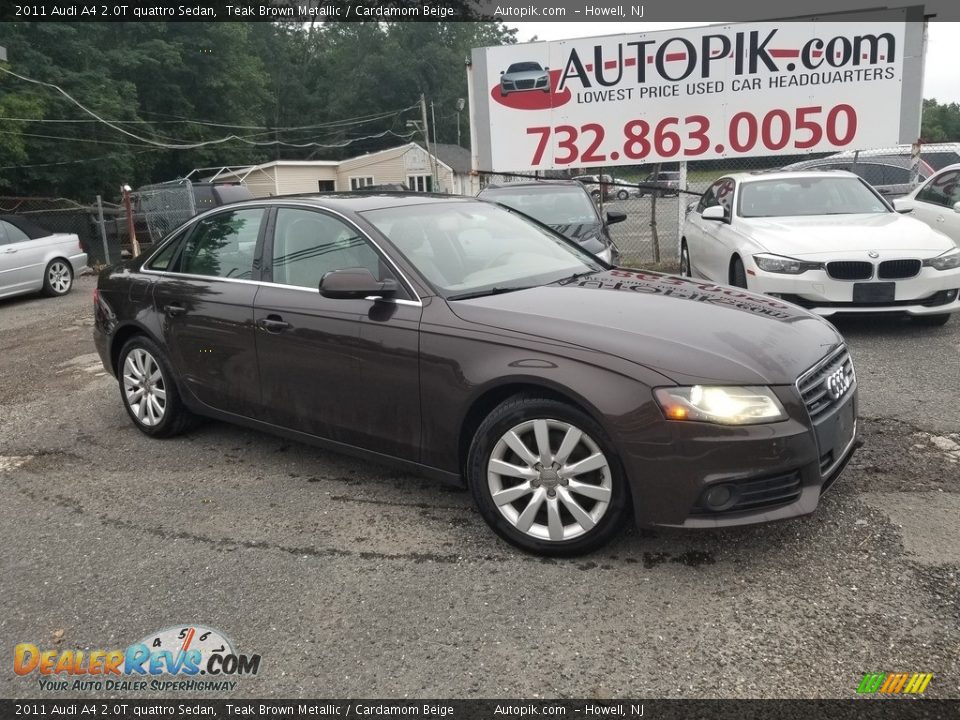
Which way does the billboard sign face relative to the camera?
toward the camera

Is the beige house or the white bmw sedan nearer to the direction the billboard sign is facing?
the white bmw sedan

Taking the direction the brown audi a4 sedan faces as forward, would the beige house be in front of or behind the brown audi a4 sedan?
behind

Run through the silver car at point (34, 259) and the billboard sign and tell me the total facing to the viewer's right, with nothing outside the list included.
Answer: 0

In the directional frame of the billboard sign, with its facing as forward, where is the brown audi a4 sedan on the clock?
The brown audi a4 sedan is roughly at 12 o'clock from the billboard sign.

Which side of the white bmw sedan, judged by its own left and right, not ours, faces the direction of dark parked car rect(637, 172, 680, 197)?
back

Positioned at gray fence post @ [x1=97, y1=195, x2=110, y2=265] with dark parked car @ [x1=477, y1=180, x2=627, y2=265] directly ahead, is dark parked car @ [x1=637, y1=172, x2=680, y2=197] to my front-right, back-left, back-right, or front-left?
front-left

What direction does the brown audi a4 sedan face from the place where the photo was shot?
facing the viewer and to the right of the viewer

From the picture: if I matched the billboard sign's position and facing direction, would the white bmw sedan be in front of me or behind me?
in front

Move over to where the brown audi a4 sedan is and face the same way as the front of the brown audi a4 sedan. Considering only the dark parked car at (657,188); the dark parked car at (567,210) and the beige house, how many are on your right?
0

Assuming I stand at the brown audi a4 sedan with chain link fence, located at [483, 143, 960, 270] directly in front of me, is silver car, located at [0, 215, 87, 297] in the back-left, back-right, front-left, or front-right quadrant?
front-left

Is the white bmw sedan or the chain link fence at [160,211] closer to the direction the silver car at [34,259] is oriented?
the white bmw sedan

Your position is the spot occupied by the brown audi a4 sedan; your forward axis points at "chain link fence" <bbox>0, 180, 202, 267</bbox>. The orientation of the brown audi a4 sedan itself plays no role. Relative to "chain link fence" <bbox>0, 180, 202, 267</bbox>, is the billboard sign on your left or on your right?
right

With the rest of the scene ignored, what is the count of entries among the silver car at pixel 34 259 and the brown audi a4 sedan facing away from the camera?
0

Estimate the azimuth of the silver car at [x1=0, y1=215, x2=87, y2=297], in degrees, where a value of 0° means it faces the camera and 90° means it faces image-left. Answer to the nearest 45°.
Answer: approximately 45°

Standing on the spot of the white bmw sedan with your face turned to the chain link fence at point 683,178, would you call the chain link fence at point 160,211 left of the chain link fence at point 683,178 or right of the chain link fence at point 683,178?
left

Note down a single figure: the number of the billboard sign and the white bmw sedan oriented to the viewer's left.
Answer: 0

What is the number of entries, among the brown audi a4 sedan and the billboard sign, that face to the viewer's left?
0

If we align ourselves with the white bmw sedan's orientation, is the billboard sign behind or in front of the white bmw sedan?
behind

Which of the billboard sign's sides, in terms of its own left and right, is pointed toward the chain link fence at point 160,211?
right

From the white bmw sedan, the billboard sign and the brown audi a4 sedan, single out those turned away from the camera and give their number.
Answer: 0

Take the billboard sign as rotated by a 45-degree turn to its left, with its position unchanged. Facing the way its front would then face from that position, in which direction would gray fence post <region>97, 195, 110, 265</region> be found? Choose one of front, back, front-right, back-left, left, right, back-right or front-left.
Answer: back-right
